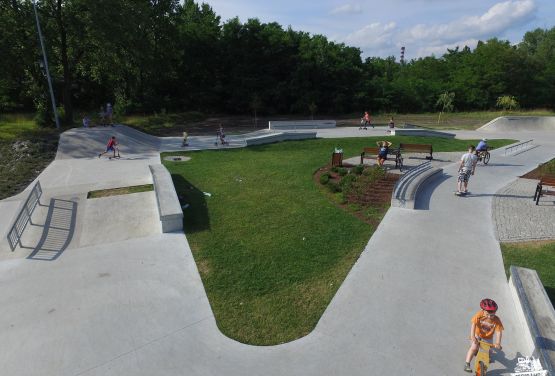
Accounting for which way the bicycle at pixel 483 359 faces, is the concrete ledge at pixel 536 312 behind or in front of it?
behind

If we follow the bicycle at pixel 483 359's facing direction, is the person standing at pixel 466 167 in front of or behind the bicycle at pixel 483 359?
behind
